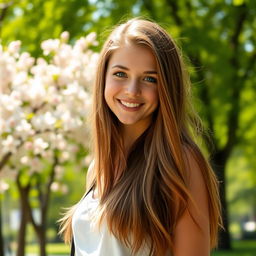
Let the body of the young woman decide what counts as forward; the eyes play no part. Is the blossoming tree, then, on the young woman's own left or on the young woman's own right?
on the young woman's own right

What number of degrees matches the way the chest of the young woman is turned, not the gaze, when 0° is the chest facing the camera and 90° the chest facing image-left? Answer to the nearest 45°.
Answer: approximately 45°

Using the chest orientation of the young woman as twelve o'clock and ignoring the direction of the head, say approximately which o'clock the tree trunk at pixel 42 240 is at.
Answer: The tree trunk is roughly at 4 o'clock from the young woman.

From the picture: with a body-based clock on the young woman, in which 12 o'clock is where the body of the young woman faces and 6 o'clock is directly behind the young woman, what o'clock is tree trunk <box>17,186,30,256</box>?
The tree trunk is roughly at 4 o'clock from the young woman.
